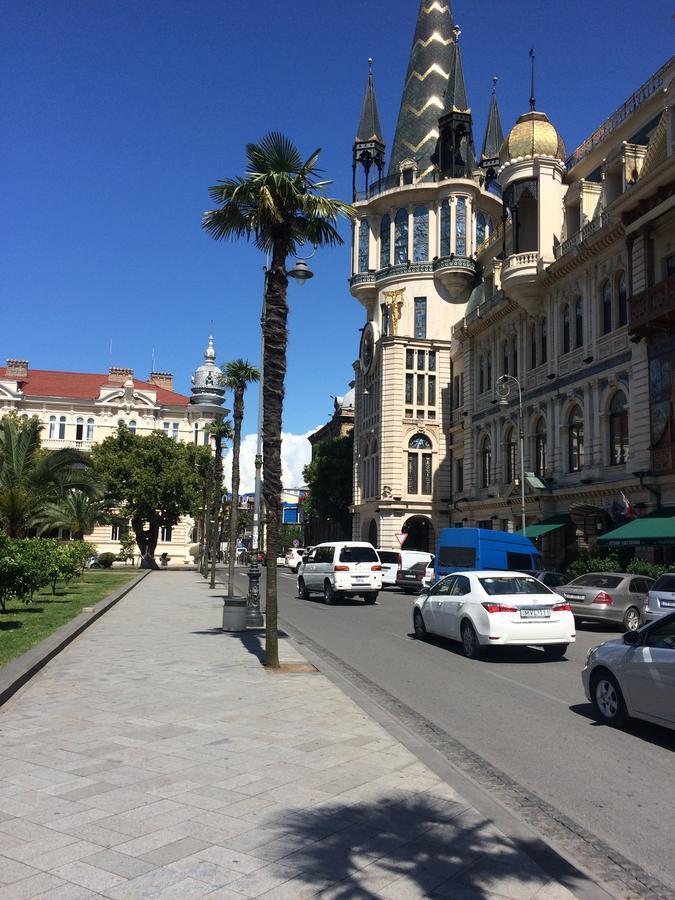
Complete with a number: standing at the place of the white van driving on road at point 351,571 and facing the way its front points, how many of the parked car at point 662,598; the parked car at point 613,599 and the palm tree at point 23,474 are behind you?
2

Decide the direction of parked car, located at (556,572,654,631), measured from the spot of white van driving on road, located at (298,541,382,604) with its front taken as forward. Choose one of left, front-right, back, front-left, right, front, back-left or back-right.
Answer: back

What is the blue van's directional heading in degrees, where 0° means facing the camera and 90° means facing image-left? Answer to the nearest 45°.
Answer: approximately 225°

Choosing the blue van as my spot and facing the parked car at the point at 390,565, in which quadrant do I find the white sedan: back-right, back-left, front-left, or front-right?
back-left

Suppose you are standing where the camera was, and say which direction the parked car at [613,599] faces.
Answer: facing away from the viewer and to the right of the viewer

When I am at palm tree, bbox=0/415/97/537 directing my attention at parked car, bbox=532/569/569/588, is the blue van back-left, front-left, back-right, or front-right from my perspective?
front-left

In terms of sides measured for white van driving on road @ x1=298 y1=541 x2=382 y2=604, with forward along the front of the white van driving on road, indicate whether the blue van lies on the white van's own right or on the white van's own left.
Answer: on the white van's own right

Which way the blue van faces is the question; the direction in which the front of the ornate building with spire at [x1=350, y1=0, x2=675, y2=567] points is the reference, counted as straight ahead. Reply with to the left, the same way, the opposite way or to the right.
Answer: the opposite way

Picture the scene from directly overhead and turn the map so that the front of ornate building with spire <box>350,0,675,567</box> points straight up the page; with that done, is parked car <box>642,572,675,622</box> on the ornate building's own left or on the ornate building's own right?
on the ornate building's own left

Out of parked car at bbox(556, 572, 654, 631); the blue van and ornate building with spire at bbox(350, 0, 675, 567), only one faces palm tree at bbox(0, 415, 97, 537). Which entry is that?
the ornate building with spire

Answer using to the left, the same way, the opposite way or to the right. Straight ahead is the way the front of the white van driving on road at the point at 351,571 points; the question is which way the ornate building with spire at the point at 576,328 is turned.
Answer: to the left

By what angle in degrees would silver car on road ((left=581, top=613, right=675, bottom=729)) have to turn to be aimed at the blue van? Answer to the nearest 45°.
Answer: approximately 45° to its right

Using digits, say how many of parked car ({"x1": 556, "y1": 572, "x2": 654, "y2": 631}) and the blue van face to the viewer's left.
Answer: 0

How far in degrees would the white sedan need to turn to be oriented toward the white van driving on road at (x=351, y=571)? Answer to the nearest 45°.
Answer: approximately 45° to its right

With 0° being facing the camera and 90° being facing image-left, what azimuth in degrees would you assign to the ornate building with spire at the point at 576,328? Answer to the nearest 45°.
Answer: approximately 45°

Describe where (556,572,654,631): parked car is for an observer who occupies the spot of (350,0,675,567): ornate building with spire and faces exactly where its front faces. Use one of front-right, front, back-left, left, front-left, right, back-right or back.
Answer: front-left

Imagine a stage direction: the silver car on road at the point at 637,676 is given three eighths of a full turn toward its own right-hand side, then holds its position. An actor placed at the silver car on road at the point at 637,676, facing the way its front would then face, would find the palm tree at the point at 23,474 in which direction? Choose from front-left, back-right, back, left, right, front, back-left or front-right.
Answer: back-left
